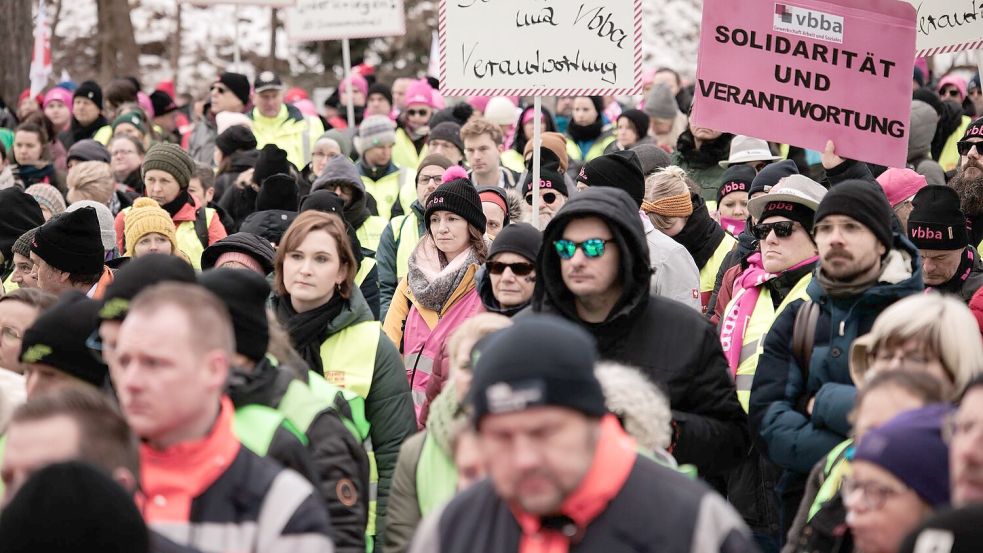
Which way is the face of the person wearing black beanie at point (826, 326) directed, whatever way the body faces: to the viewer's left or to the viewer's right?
to the viewer's left

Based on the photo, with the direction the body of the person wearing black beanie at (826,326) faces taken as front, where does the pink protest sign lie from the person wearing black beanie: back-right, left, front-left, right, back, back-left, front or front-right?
back-right

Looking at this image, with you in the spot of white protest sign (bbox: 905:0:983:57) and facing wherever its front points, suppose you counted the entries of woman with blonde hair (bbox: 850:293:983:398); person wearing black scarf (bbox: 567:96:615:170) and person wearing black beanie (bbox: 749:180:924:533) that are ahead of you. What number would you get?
2

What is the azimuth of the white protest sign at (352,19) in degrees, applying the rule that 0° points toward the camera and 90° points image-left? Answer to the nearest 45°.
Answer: approximately 0°

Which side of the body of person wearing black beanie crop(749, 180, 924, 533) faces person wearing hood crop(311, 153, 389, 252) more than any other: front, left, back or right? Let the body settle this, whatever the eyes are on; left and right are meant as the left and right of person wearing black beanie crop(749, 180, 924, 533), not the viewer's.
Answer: right

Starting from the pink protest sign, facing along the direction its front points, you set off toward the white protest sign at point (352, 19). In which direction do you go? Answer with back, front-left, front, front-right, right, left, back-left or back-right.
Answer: back-right

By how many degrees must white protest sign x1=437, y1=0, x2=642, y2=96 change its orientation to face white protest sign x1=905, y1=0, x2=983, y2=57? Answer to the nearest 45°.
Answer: approximately 90° to its left

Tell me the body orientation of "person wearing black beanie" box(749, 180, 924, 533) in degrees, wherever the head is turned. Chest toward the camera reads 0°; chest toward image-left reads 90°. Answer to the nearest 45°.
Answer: approximately 45°

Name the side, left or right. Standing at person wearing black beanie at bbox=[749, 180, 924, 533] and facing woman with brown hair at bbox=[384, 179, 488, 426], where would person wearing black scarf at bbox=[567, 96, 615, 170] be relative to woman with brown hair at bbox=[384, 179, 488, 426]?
right
